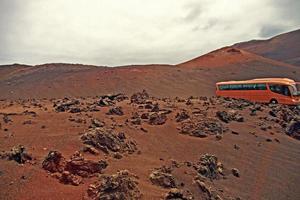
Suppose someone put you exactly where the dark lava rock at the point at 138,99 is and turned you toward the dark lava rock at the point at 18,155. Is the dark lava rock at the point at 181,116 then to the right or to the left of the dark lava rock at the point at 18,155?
left

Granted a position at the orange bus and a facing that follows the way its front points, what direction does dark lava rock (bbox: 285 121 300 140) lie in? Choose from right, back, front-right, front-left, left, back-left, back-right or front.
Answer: front-right

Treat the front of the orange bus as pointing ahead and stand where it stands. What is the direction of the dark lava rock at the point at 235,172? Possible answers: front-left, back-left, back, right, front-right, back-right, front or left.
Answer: front-right

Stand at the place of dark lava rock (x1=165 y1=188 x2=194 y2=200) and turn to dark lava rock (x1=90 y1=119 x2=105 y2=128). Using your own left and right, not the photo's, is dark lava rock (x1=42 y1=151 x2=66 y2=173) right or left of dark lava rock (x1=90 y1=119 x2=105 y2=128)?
left

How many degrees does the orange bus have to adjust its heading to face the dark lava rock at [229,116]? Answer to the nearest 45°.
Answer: approximately 45° to its right

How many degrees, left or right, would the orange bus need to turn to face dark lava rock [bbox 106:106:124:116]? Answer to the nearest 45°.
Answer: approximately 90° to its right

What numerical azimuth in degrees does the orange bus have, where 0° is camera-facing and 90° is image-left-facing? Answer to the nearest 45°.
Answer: approximately 315°

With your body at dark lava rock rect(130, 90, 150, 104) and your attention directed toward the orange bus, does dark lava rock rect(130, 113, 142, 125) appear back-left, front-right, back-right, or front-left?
back-right
